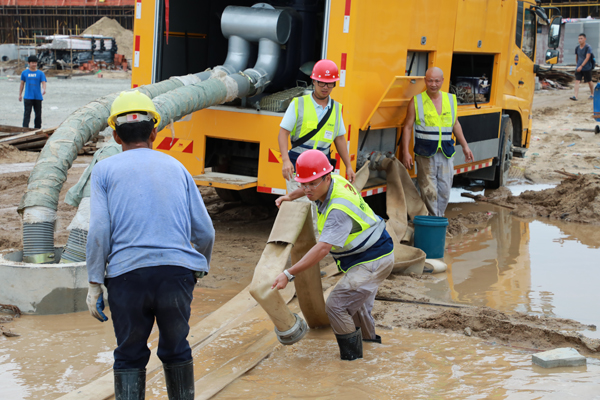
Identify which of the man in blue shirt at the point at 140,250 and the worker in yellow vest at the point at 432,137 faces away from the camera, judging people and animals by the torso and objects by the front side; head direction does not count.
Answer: the man in blue shirt

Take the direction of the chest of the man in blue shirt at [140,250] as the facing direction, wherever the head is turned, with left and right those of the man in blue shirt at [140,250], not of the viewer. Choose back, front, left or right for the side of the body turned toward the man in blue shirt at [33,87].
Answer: front

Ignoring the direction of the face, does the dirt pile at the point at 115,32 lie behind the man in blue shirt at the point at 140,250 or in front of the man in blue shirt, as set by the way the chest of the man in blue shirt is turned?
in front

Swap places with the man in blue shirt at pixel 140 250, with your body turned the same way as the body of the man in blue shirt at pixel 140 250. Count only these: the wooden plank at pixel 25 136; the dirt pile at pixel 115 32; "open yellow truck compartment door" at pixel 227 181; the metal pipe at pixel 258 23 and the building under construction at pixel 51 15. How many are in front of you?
5

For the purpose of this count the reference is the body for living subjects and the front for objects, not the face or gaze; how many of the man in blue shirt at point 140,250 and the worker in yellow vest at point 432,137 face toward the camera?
1

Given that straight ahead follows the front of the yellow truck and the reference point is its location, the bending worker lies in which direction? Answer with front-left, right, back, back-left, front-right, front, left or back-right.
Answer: back-right

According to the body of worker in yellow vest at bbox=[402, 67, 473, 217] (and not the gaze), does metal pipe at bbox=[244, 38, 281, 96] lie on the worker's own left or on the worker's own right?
on the worker's own right

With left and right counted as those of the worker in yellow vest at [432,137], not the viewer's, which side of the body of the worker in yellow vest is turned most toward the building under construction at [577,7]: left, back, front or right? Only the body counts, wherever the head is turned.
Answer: back

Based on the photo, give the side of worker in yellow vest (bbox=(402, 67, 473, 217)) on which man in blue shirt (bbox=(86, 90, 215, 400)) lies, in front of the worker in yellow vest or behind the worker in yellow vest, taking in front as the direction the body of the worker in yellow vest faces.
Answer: in front

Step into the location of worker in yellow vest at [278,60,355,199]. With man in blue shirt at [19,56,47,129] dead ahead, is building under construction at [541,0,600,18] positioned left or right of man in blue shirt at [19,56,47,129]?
right

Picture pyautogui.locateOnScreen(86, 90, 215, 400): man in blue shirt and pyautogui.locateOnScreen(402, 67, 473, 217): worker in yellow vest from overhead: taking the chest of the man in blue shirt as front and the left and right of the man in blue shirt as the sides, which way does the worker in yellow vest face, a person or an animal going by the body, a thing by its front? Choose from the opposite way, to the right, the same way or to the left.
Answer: the opposite way

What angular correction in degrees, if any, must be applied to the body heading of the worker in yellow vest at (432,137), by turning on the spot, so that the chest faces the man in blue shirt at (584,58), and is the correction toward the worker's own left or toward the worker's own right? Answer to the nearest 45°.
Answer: approximately 180°

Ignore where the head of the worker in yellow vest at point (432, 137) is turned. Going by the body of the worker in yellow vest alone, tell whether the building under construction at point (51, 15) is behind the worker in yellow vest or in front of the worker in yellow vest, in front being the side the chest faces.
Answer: behind

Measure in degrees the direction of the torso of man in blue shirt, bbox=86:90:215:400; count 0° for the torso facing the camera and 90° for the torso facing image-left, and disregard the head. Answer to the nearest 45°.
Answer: approximately 180°

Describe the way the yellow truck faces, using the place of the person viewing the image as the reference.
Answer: facing away from the viewer and to the right of the viewer

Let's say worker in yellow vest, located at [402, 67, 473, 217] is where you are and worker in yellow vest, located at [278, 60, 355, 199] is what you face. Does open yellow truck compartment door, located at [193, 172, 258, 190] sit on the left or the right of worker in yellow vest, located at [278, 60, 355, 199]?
right
